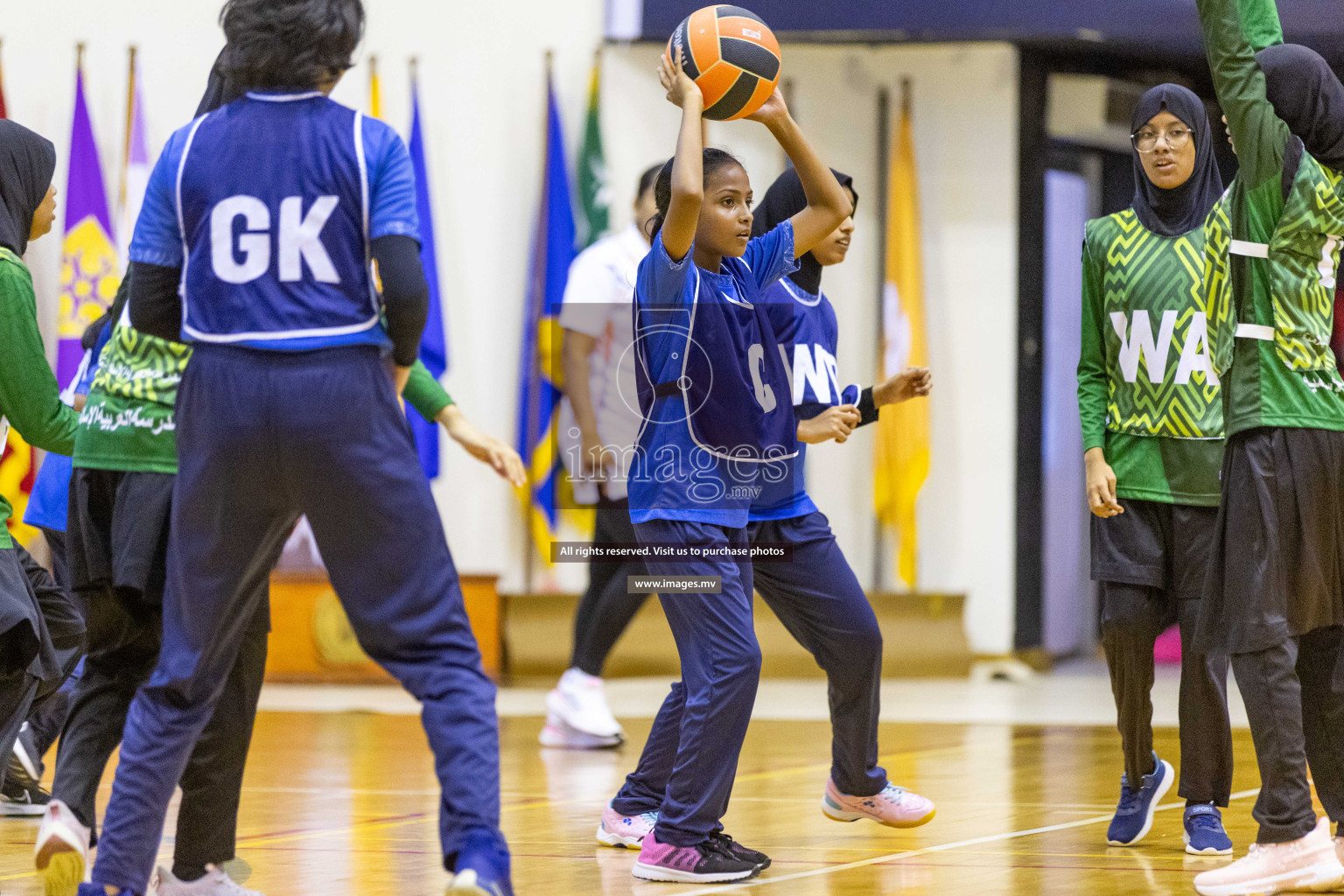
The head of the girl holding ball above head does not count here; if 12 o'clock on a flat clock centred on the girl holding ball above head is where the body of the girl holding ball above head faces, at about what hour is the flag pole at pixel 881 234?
The flag pole is roughly at 8 o'clock from the girl holding ball above head.

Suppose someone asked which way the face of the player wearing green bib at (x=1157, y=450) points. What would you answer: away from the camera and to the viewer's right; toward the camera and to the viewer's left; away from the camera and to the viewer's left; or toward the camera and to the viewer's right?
toward the camera and to the viewer's left

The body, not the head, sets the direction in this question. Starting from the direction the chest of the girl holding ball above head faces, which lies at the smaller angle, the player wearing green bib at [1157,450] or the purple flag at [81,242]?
the player wearing green bib

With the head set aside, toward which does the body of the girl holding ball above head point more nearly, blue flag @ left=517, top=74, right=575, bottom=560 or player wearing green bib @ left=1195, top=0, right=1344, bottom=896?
the player wearing green bib

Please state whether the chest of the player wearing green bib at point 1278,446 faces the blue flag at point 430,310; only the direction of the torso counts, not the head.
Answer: yes

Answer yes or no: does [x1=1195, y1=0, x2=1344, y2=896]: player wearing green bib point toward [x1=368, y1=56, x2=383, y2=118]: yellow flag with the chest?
yes

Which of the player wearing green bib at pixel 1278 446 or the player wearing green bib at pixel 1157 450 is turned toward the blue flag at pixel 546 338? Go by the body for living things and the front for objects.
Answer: the player wearing green bib at pixel 1278 446

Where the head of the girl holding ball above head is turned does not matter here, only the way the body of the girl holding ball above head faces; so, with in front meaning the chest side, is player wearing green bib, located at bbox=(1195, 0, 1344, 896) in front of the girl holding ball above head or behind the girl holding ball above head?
in front

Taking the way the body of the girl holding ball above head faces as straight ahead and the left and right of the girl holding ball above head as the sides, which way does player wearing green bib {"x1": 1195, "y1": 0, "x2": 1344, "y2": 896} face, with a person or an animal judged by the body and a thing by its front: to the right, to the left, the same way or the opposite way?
the opposite way

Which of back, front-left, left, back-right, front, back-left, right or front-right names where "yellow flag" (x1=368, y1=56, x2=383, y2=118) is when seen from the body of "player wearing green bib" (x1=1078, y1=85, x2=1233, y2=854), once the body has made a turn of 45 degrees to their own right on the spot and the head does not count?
right

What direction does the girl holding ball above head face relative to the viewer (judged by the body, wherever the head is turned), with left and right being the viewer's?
facing the viewer and to the right of the viewer

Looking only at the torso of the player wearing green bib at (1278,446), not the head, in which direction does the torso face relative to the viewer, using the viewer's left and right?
facing away from the viewer and to the left of the viewer

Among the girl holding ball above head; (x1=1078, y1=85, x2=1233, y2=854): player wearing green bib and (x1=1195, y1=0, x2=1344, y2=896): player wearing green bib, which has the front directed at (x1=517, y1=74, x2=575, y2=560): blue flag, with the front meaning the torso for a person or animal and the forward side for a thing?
(x1=1195, y1=0, x2=1344, y2=896): player wearing green bib

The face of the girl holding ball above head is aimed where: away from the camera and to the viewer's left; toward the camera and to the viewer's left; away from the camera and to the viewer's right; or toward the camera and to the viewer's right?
toward the camera and to the viewer's right
